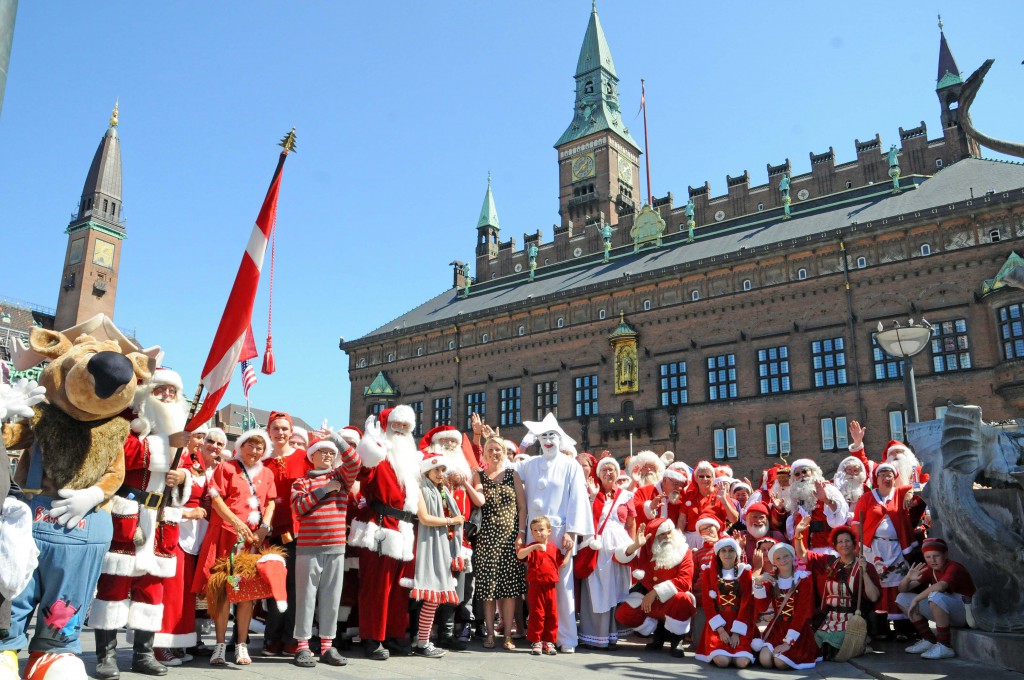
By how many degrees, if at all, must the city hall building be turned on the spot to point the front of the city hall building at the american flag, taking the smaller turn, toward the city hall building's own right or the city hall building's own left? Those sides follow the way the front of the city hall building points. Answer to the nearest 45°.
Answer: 0° — it already faces it

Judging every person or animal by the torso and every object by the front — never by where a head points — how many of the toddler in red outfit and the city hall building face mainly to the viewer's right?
0

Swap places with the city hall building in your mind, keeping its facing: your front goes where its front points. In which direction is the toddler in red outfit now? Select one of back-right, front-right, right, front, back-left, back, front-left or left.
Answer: front-left

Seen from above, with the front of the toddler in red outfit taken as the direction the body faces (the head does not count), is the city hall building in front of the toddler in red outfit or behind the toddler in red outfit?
behind

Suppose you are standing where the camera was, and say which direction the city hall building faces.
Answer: facing the viewer and to the left of the viewer

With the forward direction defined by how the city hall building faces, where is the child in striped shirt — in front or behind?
in front

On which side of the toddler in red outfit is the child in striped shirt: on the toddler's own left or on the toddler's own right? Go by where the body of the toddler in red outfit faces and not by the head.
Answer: on the toddler's own right

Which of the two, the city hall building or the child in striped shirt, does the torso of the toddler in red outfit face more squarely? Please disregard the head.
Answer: the child in striped shirt

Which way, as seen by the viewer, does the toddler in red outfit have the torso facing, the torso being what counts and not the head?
toward the camera

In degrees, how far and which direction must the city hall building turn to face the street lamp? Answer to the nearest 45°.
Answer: approximately 45° to its left

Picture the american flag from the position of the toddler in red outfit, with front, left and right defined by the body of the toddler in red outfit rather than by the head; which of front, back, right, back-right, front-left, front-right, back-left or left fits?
back-right
